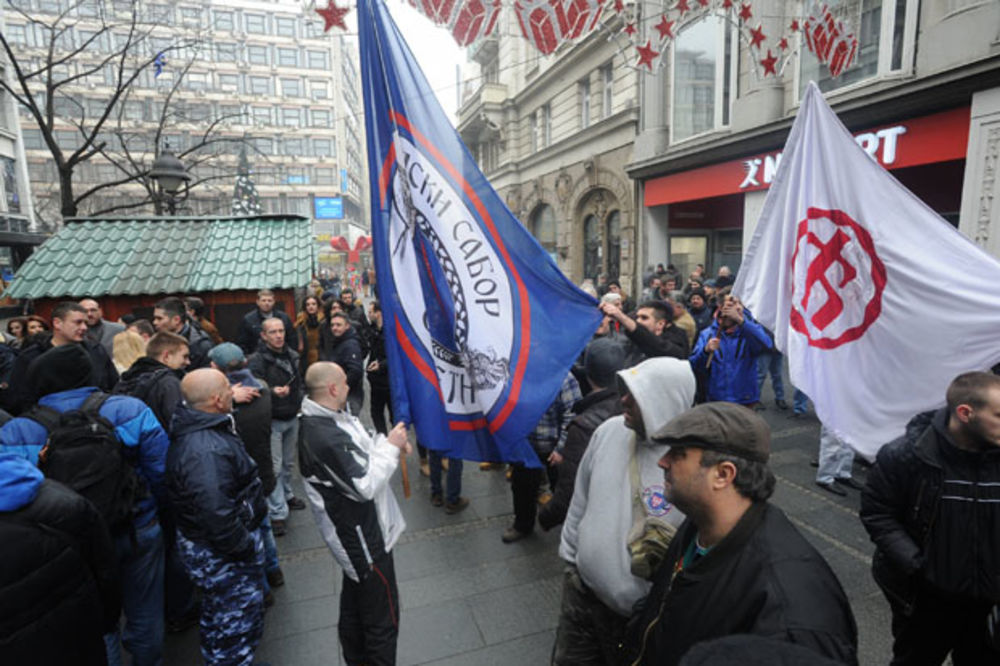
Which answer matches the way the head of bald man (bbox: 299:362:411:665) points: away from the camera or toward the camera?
away from the camera

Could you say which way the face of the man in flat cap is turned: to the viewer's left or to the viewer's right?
to the viewer's left

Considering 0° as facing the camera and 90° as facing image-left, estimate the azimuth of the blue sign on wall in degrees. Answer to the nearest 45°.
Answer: approximately 0°

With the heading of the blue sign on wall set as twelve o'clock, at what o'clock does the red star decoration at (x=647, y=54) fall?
The red star decoration is roughly at 12 o'clock from the blue sign on wall.

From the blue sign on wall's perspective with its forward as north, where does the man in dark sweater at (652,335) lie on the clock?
The man in dark sweater is roughly at 12 o'clock from the blue sign on wall.

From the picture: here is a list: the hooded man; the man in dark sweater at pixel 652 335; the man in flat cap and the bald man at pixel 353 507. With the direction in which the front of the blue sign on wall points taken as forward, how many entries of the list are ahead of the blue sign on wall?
4

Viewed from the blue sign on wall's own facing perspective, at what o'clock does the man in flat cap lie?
The man in flat cap is roughly at 12 o'clock from the blue sign on wall.

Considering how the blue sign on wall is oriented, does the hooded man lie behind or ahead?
ahead

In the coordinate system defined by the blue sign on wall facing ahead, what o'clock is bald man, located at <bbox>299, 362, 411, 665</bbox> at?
The bald man is roughly at 12 o'clock from the blue sign on wall.
